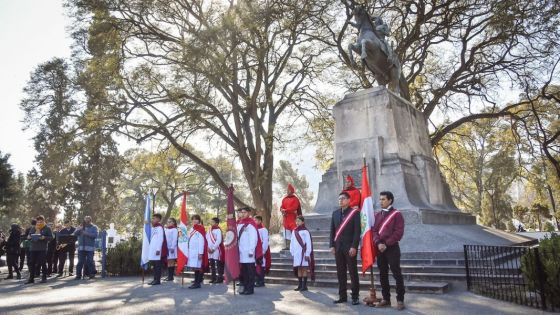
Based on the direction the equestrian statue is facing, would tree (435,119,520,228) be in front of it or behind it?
behind

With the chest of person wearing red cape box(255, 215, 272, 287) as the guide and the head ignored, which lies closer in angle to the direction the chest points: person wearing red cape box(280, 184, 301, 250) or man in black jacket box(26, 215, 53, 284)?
the man in black jacket

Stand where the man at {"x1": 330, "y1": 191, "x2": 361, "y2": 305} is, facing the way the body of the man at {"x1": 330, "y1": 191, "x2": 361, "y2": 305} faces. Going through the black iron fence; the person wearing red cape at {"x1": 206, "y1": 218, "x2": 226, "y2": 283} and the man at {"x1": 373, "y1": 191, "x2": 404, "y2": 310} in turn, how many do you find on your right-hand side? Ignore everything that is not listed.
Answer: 1

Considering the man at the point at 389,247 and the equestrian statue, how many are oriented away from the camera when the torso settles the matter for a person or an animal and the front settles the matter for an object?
0

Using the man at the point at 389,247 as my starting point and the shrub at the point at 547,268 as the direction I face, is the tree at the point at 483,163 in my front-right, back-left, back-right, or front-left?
front-left

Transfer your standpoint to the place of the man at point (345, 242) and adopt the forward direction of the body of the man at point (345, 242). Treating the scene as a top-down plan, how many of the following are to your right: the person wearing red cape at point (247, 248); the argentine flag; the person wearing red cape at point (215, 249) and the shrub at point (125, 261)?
4

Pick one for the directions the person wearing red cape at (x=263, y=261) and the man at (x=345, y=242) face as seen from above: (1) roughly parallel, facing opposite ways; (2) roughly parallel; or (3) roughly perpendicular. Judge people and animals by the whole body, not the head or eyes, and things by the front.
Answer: roughly parallel

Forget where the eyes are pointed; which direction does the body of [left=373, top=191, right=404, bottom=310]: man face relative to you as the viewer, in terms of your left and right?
facing the viewer and to the left of the viewer

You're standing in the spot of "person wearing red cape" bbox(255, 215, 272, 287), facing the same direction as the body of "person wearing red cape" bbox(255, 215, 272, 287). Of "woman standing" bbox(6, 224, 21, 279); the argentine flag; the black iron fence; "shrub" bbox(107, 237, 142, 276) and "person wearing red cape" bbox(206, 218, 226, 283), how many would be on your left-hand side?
1

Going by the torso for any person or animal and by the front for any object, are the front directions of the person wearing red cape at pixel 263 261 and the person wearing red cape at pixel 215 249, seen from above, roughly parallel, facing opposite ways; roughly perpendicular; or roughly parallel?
roughly parallel

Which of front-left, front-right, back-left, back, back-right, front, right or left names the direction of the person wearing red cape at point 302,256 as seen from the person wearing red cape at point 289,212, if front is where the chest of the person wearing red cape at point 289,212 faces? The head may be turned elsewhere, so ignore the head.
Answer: front-left

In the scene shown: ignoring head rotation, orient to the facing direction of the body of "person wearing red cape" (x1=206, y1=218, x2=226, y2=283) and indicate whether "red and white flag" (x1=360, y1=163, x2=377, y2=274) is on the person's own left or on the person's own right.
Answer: on the person's own left

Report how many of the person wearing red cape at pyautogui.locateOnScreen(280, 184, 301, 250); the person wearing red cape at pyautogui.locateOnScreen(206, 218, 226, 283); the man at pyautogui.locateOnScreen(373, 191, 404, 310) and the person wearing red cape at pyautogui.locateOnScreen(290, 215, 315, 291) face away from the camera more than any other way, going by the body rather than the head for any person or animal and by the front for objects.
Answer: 0

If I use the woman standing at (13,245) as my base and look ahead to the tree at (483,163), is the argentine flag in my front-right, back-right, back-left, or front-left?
front-right

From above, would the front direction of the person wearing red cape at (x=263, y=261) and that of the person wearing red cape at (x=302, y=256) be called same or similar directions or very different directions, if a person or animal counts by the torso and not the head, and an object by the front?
same or similar directions

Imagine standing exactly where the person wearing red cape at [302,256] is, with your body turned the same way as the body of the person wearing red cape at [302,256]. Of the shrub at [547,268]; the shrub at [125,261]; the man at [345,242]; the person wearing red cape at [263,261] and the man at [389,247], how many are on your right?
2

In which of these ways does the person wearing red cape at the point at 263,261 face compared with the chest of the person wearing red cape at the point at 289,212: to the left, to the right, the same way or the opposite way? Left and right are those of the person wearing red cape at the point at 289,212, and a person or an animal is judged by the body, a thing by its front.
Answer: the same way

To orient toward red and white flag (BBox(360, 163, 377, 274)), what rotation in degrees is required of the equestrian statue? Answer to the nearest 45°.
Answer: approximately 45° to its left

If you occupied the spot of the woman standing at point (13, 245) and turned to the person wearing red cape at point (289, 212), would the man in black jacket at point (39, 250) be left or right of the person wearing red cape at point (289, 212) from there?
right

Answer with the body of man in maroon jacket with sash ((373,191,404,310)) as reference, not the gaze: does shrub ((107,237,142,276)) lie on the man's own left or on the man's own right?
on the man's own right

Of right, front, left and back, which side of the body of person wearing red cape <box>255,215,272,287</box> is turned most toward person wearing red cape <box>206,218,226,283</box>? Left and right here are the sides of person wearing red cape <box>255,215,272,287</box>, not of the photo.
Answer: right

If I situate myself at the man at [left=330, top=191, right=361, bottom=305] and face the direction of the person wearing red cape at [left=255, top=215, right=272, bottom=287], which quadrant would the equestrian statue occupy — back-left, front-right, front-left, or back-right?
front-right

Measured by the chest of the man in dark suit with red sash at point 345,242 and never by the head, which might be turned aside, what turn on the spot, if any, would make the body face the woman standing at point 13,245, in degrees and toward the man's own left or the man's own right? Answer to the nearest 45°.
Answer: approximately 90° to the man's own right
